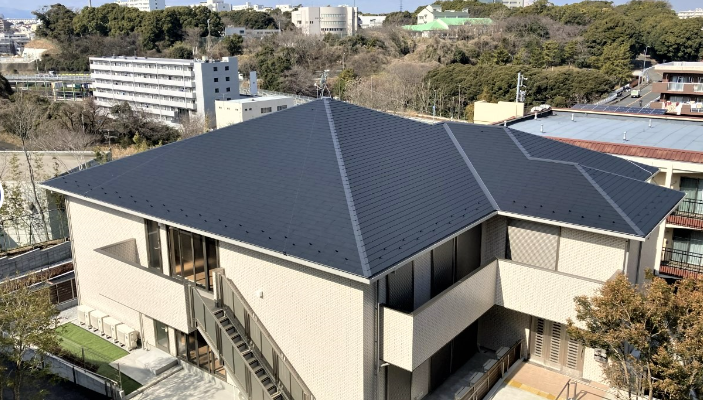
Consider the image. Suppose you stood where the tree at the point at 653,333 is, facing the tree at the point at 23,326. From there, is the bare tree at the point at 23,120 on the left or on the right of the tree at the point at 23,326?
right

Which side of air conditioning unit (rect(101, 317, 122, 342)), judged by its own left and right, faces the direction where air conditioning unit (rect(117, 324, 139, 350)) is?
left

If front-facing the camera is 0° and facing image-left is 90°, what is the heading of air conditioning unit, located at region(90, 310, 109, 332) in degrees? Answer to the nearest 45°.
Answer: approximately 45°

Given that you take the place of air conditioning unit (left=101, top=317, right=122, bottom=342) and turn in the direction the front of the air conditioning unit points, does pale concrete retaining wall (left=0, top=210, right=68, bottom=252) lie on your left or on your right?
on your right

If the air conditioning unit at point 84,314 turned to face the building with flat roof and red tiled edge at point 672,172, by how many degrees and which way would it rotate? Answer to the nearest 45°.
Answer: approximately 135° to its left

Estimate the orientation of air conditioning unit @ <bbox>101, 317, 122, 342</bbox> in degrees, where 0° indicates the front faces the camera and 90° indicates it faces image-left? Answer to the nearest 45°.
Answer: approximately 45°
